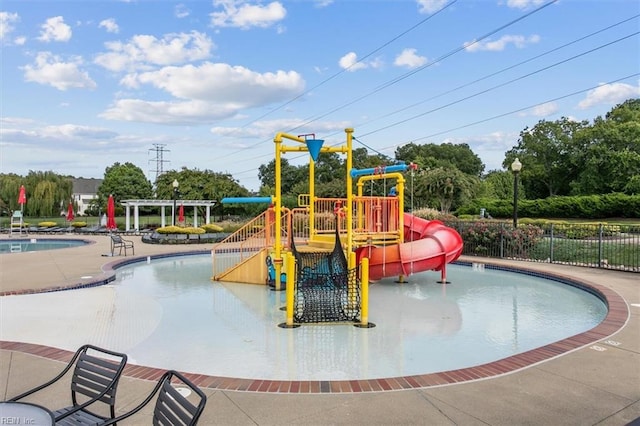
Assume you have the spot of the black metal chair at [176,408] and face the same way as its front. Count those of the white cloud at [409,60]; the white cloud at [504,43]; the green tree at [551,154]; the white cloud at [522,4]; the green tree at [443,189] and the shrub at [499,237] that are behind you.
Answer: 6

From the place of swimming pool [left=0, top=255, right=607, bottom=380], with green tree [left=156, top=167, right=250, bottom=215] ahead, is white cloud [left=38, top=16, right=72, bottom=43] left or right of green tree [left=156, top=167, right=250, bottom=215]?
left

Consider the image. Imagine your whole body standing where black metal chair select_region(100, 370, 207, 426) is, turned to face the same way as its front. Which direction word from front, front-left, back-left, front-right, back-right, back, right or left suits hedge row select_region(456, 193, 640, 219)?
back
